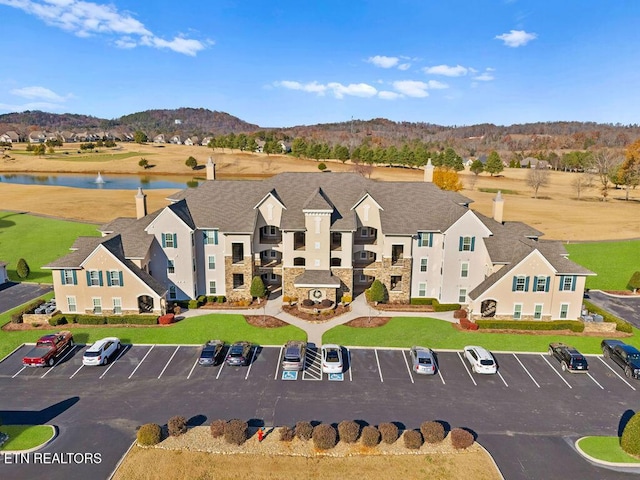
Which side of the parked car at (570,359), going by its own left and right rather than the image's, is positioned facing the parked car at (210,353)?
left

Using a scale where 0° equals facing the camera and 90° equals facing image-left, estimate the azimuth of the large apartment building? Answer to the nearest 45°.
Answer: approximately 0°

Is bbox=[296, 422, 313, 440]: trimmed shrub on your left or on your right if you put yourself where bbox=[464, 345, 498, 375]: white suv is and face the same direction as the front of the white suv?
on your left

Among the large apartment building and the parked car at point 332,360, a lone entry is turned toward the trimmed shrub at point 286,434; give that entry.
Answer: the large apartment building

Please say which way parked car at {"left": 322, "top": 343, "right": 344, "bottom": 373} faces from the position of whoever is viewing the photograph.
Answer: facing away from the viewer

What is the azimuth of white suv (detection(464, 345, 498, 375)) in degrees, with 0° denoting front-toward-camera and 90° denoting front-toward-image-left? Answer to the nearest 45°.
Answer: approximately 135°

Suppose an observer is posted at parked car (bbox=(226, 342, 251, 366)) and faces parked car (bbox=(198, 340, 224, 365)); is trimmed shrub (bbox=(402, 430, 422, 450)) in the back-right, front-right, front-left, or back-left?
back-left

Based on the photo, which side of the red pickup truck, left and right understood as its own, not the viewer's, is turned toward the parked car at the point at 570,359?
right

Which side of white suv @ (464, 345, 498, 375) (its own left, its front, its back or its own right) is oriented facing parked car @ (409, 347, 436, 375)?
left

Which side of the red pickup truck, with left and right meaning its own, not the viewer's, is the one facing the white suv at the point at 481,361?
right

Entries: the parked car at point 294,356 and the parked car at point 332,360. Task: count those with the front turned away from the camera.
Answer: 2

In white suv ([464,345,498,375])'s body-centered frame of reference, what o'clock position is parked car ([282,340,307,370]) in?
The parked car is roughly at 10 o'clock from the white suv.

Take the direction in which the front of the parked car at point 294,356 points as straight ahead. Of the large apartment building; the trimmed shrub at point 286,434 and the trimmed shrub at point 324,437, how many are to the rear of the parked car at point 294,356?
2

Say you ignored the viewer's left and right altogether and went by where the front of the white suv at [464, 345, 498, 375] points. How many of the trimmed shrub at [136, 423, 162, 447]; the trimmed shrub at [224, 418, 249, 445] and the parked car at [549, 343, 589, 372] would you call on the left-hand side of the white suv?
2

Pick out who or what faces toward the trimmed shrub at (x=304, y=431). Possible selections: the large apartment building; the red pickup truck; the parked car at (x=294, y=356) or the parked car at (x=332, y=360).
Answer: the large apartment building

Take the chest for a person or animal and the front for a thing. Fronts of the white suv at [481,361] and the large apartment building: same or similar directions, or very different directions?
very different directions

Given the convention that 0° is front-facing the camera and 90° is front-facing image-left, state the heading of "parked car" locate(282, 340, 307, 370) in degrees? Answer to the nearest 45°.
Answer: approximately 180°

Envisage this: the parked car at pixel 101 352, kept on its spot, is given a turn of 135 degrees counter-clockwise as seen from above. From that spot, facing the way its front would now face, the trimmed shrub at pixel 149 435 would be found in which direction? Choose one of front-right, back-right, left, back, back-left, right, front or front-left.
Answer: left
